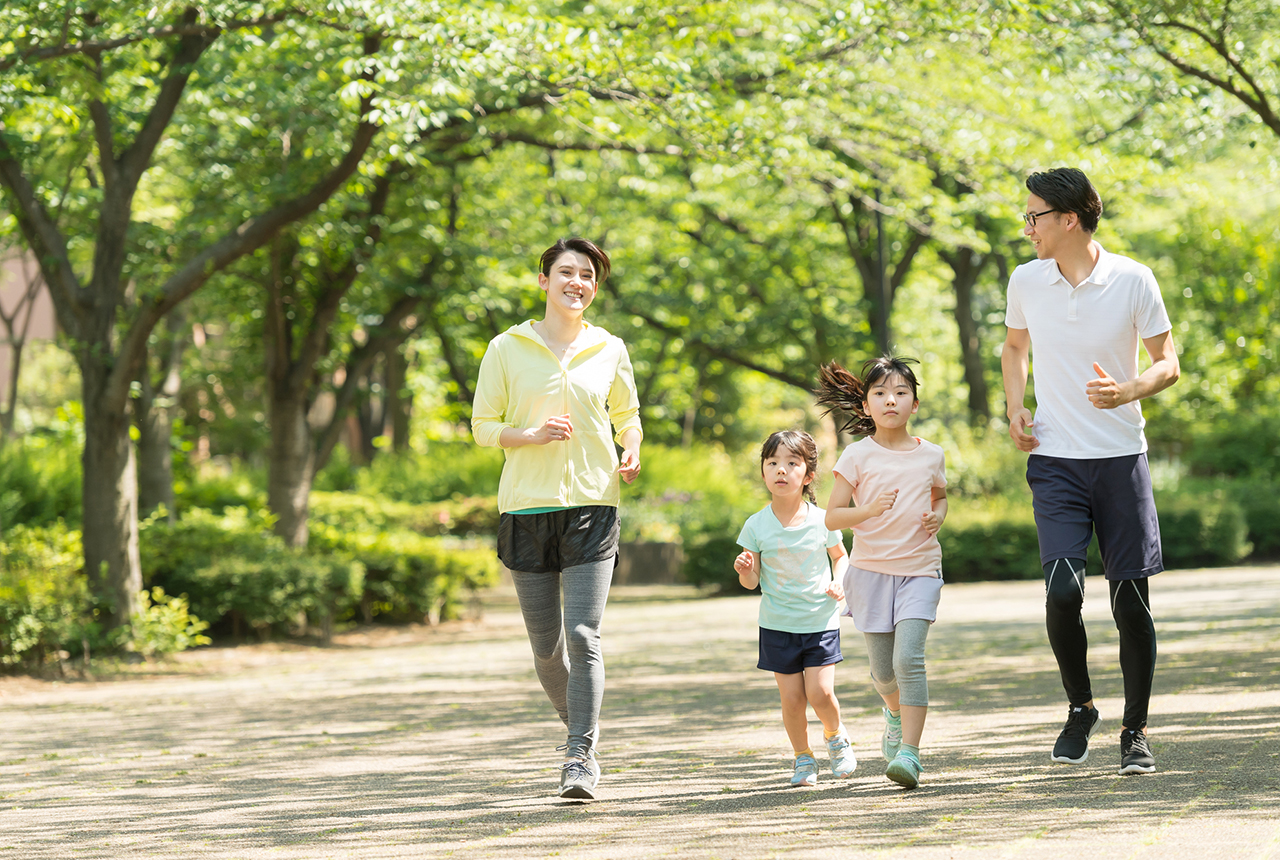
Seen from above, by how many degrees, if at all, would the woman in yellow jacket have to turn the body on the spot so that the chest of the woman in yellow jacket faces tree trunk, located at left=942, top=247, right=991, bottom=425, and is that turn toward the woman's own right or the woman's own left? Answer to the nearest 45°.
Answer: approximately 180°

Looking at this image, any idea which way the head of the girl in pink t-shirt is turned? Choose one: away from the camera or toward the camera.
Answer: toward the camera

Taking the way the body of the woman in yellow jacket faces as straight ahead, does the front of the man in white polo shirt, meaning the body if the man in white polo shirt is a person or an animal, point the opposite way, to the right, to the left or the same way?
the same way

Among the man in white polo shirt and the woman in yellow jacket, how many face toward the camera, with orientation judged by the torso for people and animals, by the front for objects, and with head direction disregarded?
2

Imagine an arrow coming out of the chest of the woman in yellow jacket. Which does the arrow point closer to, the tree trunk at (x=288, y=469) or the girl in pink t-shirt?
the girl in pink t-shirt

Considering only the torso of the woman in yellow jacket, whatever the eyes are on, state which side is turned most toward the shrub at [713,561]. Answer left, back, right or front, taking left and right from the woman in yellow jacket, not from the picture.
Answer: back

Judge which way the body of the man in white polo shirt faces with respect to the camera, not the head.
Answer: toward the camera

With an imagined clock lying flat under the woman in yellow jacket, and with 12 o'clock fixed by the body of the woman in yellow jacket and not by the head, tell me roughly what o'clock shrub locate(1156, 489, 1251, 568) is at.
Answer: The shrub is roughly at 7 o'clock from the woman in yellow jacket.

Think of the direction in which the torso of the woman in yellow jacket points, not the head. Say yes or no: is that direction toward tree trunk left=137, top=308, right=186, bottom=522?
no

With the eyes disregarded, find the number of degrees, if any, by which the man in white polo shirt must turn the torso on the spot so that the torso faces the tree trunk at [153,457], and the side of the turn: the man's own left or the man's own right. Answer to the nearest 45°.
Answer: approximately 135° to the man's own right

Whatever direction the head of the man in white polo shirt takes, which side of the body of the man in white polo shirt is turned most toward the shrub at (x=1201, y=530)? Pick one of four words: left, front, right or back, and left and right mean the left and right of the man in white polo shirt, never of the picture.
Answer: back

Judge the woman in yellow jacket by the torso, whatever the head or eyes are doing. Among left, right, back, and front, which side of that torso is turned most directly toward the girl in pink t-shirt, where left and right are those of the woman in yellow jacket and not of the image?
left

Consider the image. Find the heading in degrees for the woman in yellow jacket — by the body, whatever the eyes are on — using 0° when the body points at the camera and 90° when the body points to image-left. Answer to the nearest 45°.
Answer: approximately 0°
